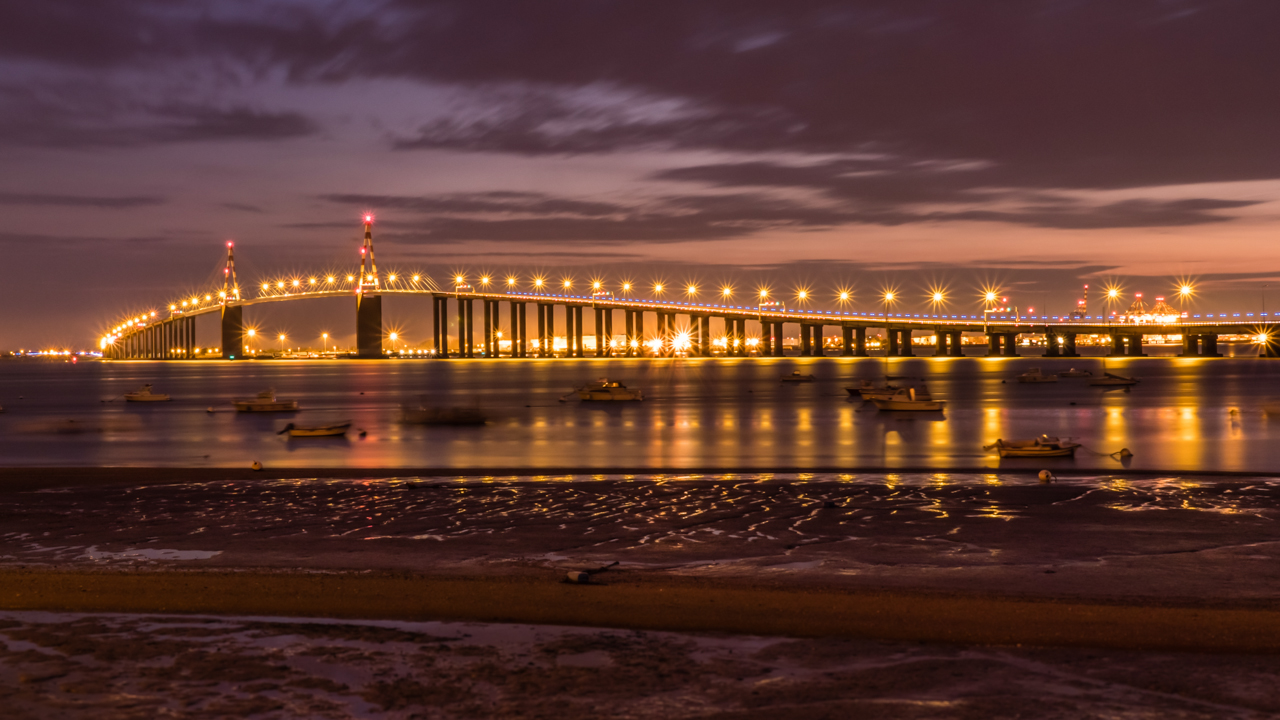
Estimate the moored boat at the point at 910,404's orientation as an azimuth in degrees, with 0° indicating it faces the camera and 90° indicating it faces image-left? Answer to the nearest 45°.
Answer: approximately 90°

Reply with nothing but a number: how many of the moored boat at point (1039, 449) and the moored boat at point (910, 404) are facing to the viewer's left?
2

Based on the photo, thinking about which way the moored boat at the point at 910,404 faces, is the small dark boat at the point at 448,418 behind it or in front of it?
in front

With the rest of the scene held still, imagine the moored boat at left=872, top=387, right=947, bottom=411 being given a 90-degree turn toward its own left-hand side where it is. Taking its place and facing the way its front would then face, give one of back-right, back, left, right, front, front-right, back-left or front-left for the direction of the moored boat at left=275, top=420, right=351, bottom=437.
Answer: front-right

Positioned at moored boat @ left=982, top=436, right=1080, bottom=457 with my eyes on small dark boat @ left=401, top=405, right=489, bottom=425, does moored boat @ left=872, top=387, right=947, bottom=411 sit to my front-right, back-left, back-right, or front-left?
front-right

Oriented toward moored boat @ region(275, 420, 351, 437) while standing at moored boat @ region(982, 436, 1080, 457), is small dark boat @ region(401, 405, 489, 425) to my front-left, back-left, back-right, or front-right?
front-right

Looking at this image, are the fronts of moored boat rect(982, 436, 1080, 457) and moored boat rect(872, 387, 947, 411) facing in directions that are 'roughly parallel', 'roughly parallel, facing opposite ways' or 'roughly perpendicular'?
roughly parallel
